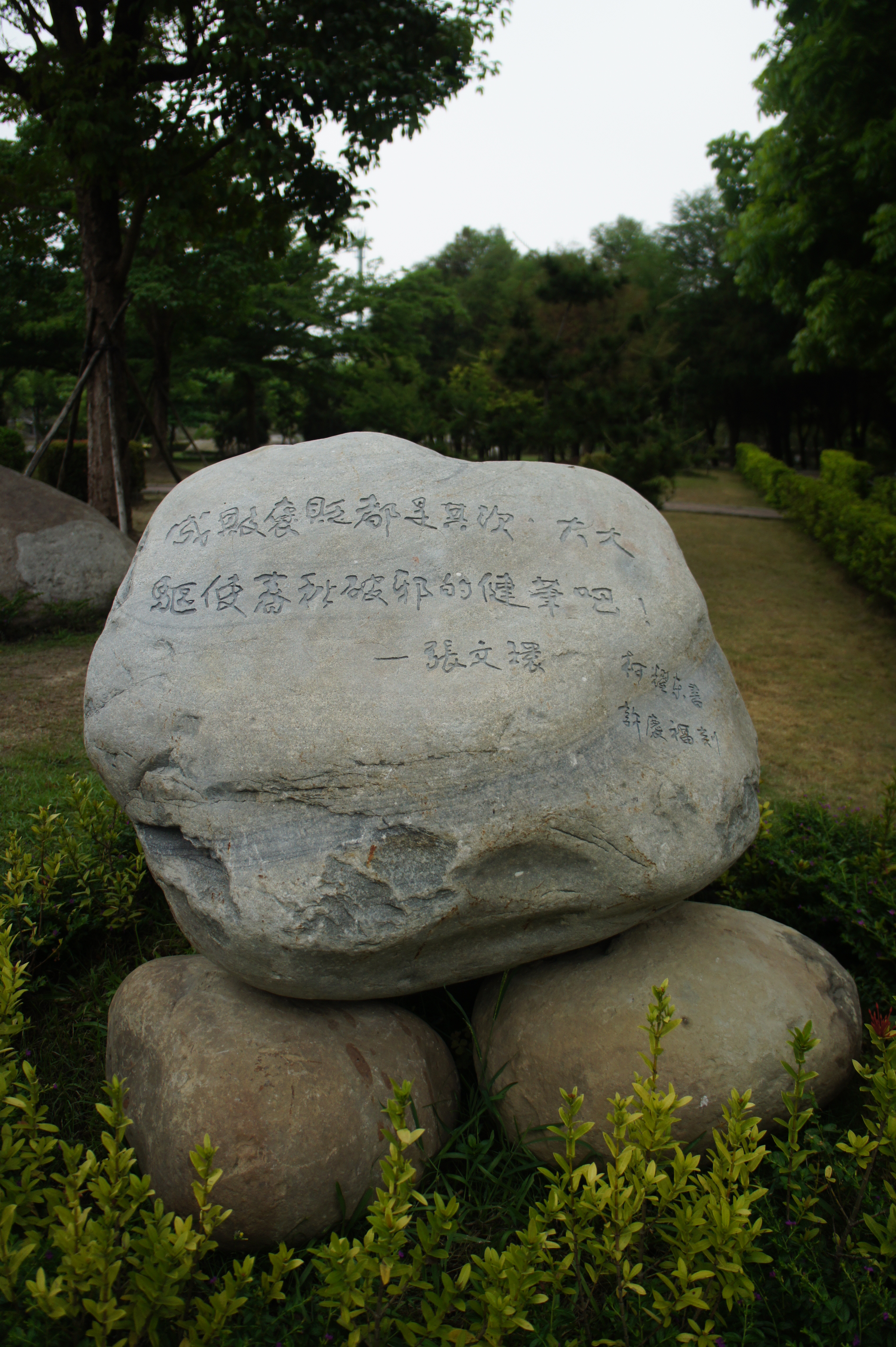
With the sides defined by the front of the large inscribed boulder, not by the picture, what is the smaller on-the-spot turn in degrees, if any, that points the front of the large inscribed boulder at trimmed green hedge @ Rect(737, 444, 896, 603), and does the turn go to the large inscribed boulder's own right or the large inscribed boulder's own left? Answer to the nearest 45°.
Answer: approximately 135° to the large inscribed boulder's own left

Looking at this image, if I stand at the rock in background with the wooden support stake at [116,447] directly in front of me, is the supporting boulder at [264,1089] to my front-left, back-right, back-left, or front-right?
back-right

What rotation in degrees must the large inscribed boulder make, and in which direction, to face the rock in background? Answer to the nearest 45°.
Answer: approximately 135° to its right

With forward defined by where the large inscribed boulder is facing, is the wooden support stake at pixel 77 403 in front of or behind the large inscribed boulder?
behind

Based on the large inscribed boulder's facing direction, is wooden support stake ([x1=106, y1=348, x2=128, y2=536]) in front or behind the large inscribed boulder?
behind

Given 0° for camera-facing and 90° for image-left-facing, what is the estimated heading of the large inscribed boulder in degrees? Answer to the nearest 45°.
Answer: approximately 0°

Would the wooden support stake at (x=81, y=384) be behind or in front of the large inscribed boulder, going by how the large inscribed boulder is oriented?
behind

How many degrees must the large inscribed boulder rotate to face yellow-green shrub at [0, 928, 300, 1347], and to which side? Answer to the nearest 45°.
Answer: approximately 45° to its right
